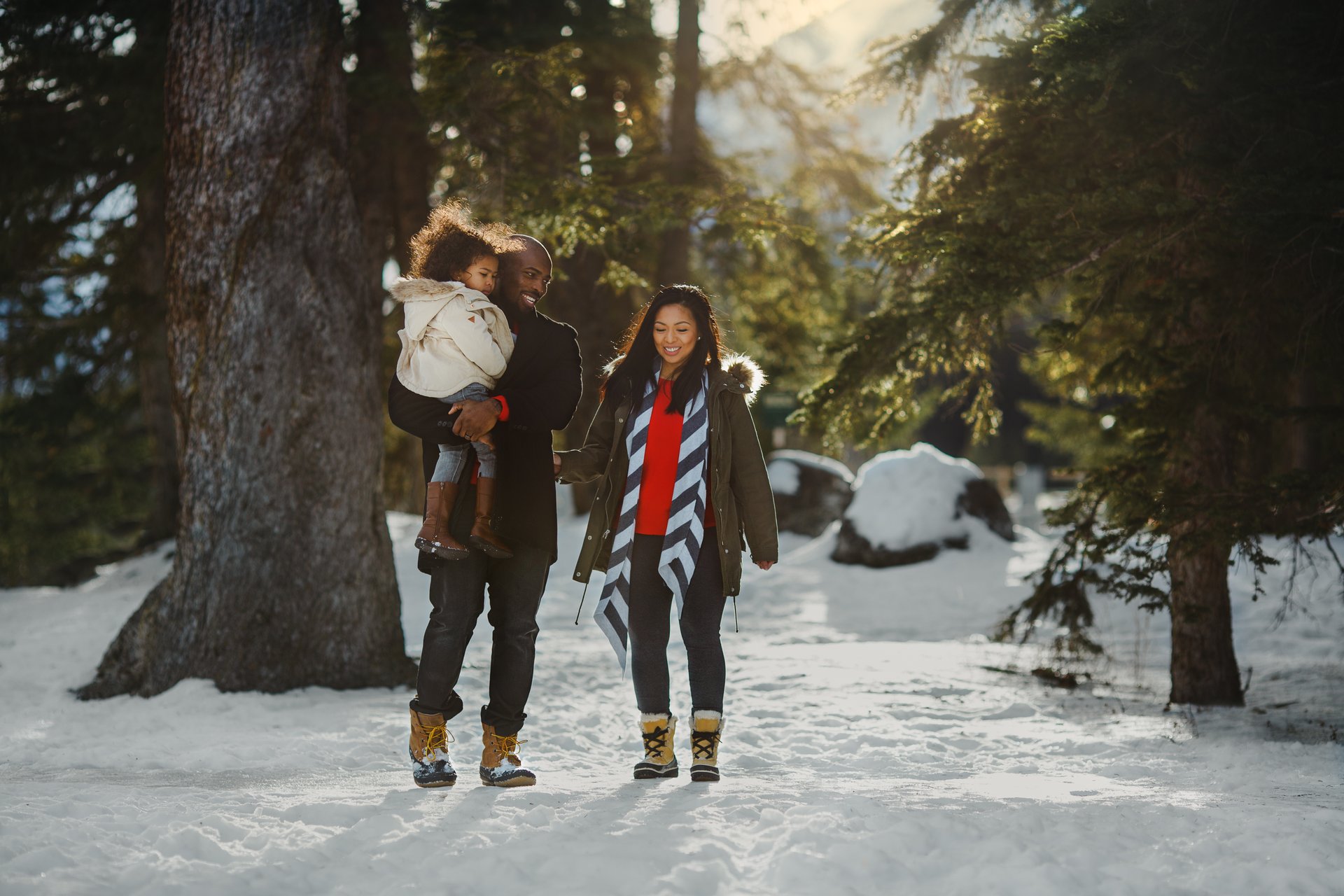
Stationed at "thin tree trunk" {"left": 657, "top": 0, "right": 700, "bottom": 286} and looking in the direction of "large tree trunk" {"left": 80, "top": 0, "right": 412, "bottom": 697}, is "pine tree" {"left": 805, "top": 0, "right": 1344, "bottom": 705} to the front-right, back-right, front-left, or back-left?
front-left

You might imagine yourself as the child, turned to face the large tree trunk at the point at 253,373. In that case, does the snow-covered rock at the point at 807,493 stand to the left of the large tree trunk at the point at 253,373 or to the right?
right

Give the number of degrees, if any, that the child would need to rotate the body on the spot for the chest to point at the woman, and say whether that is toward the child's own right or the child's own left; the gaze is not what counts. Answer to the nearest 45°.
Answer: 0° — they already face them

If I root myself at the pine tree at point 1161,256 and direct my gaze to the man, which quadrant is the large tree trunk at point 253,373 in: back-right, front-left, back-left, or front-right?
front-right

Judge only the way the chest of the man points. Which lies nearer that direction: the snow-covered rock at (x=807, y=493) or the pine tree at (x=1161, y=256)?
the pine tree

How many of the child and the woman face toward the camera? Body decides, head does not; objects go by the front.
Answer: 1

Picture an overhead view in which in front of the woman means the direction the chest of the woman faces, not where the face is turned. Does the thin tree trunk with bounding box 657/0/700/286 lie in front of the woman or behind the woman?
behind

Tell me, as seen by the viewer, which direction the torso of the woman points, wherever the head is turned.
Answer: toward the camera

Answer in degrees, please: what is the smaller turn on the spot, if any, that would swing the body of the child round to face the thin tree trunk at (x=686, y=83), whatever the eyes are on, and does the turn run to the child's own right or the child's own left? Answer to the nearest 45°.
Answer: approximately 90° to the child's own left

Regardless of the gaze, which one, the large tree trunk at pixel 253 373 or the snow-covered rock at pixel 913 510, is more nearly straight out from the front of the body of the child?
the snow-covered rock

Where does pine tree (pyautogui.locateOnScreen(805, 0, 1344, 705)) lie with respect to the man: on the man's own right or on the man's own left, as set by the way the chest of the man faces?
on the man's own left

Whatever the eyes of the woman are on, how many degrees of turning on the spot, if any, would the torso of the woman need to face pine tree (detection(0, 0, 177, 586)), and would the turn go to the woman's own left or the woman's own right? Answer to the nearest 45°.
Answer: approximately 135° to the woman's own right

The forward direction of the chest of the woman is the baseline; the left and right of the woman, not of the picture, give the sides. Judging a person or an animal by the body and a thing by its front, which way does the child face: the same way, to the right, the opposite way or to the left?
to the left
